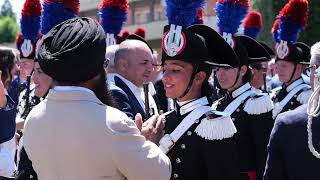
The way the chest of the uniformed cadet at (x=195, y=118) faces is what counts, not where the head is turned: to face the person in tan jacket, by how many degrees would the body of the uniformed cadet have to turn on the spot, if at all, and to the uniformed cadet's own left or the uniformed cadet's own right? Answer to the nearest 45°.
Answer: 0° — they already face them

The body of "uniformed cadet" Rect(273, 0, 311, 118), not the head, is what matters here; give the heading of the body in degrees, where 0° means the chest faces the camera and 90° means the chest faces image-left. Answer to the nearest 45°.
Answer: approximately 45°

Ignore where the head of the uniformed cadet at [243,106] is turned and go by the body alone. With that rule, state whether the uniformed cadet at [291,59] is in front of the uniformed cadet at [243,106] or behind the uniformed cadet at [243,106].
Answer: behind

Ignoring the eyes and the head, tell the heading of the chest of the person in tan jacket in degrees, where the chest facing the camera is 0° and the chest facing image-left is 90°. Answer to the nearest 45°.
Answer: approximately 225°

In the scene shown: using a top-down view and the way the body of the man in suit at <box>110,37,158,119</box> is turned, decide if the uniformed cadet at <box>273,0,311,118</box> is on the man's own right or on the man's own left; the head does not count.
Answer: on the man's own left

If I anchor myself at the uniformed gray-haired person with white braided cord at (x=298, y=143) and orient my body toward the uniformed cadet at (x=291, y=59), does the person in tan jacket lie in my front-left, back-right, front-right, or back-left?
back-left

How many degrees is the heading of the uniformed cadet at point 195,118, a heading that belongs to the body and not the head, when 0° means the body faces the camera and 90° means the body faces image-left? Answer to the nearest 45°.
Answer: approximately 45°

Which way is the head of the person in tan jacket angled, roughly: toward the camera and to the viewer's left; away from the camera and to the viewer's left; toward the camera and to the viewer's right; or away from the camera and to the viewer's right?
away from the camera and to the viewer's right
